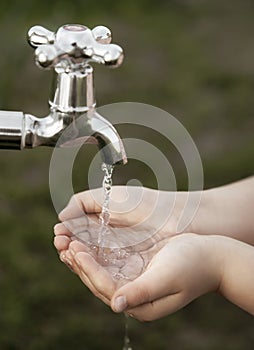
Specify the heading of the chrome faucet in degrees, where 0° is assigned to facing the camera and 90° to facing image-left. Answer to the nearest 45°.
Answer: approximately 270°
